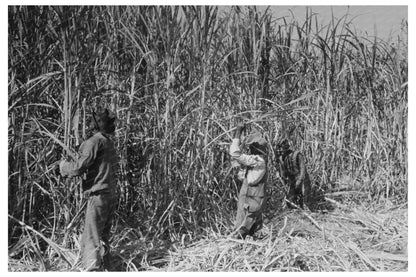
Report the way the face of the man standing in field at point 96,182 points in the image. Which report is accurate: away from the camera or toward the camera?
away from the camera

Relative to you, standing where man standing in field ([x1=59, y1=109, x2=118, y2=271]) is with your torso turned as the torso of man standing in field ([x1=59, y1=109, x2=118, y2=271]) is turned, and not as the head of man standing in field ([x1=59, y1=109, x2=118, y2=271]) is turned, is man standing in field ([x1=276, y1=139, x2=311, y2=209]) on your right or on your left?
on your right

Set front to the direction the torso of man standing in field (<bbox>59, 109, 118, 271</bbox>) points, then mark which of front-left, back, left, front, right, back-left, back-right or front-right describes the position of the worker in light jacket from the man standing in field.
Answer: back-right

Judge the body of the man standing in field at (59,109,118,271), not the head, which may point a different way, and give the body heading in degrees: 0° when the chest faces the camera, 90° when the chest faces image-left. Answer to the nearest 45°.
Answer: approximately 135°
